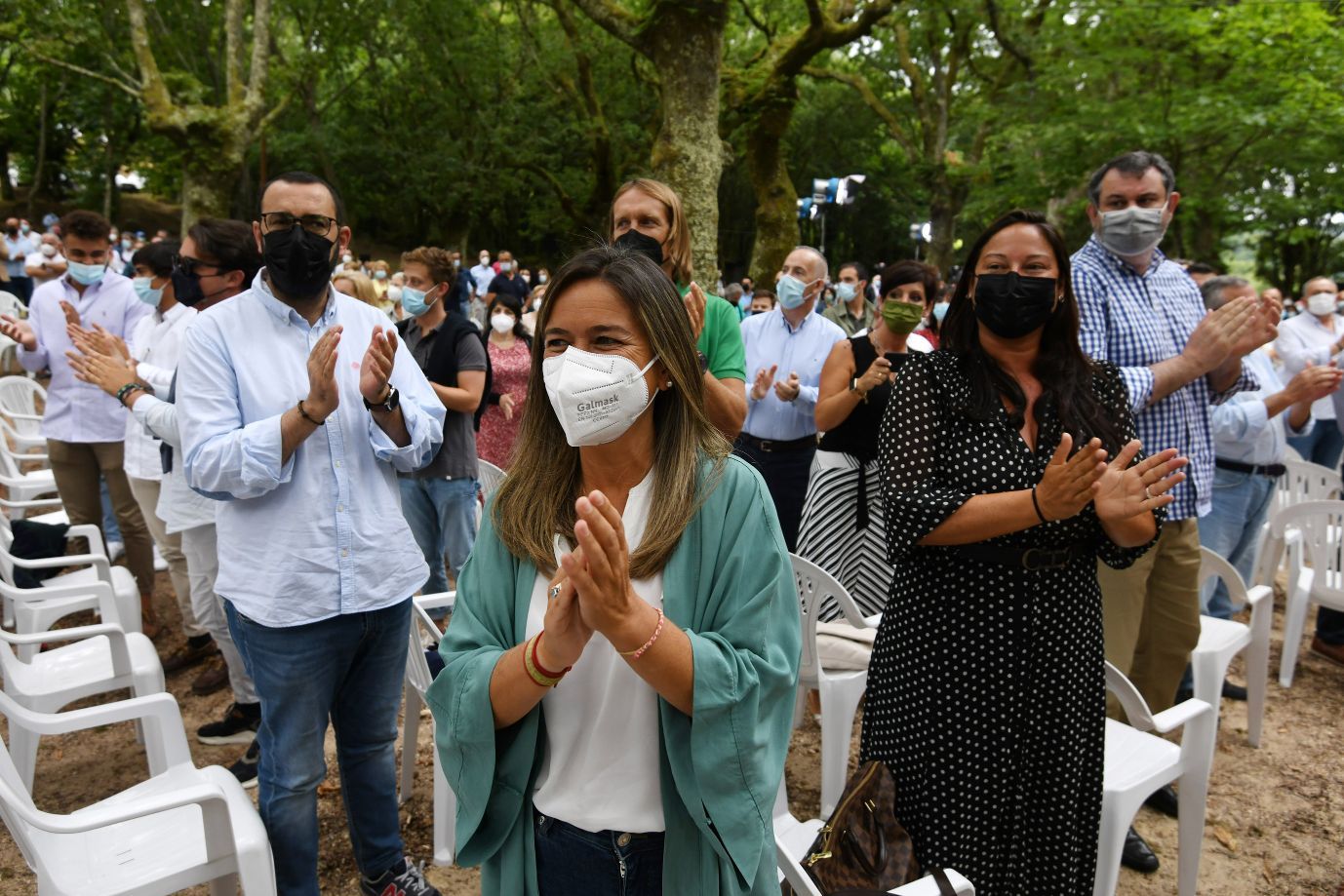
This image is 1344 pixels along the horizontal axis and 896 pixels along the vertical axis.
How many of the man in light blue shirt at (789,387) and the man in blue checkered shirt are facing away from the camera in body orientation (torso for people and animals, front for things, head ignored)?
0

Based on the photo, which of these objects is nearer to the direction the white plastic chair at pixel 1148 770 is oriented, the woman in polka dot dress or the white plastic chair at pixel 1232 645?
the woman in polka dot dress

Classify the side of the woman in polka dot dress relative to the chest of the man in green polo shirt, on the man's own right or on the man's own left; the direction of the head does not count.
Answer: on the man's own left

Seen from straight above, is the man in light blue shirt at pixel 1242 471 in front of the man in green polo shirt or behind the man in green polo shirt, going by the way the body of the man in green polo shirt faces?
behind

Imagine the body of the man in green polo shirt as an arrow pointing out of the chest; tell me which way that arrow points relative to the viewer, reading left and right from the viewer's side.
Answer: facing the viewer and to the left of the viewer

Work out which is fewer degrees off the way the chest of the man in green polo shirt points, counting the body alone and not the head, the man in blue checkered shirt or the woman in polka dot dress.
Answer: the woman in polka dot dress

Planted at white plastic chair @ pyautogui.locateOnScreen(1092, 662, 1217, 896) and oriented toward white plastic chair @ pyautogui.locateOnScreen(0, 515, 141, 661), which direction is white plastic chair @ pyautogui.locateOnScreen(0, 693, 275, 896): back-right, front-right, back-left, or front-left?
front-left

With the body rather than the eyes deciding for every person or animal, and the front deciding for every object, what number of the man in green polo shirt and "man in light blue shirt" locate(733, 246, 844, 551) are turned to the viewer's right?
0

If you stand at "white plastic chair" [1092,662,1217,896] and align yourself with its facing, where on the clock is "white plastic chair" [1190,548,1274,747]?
"white plastic chair" [1190,548,1274,747] is roughly at 8 o'clock from "white plastic chair" [1092,662,1217,896].
